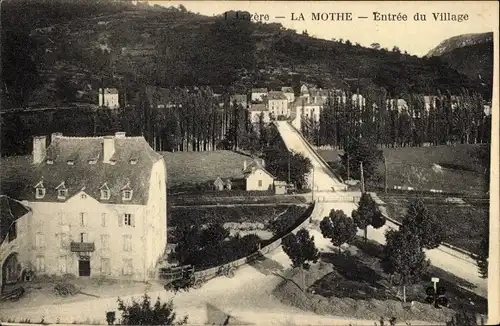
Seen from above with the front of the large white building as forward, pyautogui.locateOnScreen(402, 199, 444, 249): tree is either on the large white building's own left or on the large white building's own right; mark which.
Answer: on the large white building's own left

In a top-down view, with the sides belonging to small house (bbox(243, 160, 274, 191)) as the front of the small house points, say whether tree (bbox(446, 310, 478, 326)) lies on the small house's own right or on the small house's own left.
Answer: on the small house's own left

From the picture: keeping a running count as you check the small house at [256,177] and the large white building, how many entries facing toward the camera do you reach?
2

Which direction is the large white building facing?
toward the camera

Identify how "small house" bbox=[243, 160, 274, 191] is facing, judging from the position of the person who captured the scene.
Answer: facing the viewer

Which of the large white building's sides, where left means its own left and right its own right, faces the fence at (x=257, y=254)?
left

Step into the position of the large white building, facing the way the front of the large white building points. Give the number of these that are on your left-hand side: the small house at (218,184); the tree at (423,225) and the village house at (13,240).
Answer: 2

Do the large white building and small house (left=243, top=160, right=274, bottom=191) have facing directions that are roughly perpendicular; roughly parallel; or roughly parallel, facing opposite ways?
roughly parallel
